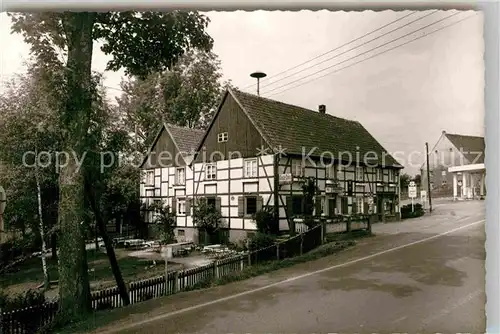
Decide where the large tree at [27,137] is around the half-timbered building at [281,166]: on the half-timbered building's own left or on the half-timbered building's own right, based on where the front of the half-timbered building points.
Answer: on the half-timbered building's own right

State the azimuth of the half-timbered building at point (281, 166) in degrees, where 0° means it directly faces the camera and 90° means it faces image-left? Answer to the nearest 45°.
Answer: approximately 315°

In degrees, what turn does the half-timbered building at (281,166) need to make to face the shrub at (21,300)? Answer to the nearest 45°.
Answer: approximately 90° to its right

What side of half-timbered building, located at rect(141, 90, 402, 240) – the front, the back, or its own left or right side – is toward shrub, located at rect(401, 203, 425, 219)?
left

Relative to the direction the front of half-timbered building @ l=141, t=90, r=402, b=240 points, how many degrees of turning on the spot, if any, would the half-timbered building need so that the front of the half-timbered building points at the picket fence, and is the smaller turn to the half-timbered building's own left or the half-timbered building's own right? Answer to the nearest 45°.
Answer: approximately 90° to the half-timbered building's own right

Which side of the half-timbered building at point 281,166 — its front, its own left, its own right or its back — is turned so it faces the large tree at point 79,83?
right

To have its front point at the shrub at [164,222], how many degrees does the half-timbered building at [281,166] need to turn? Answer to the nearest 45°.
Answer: approximately 90° to its right
